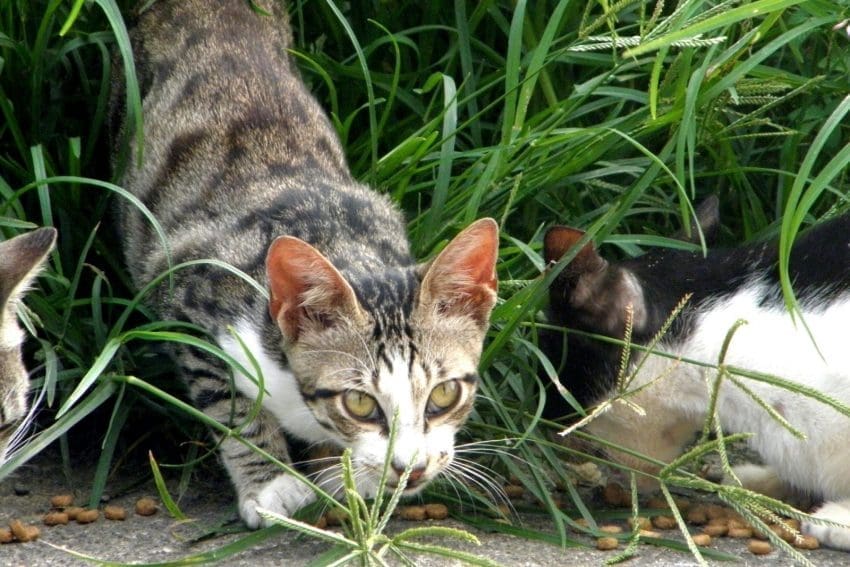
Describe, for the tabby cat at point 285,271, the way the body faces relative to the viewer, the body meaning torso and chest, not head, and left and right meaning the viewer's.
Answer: facing the viewer and to the right of the viewer

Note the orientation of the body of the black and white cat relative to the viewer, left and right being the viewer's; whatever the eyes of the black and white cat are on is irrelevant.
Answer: facing to the left of the viewer

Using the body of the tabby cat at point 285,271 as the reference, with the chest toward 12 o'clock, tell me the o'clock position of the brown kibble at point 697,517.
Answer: The brown kibble is roughly at 11 o'clock from the tabby cat.

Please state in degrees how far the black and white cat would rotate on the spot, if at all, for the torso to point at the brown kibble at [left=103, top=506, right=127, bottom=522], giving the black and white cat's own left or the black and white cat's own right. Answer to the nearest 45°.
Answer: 0° — it already faces it

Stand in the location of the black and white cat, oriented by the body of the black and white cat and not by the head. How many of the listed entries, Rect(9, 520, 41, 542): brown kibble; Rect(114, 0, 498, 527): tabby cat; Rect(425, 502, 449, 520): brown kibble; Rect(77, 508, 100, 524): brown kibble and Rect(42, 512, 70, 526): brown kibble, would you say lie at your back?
0

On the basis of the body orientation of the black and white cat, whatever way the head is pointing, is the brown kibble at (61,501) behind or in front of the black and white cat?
in front
